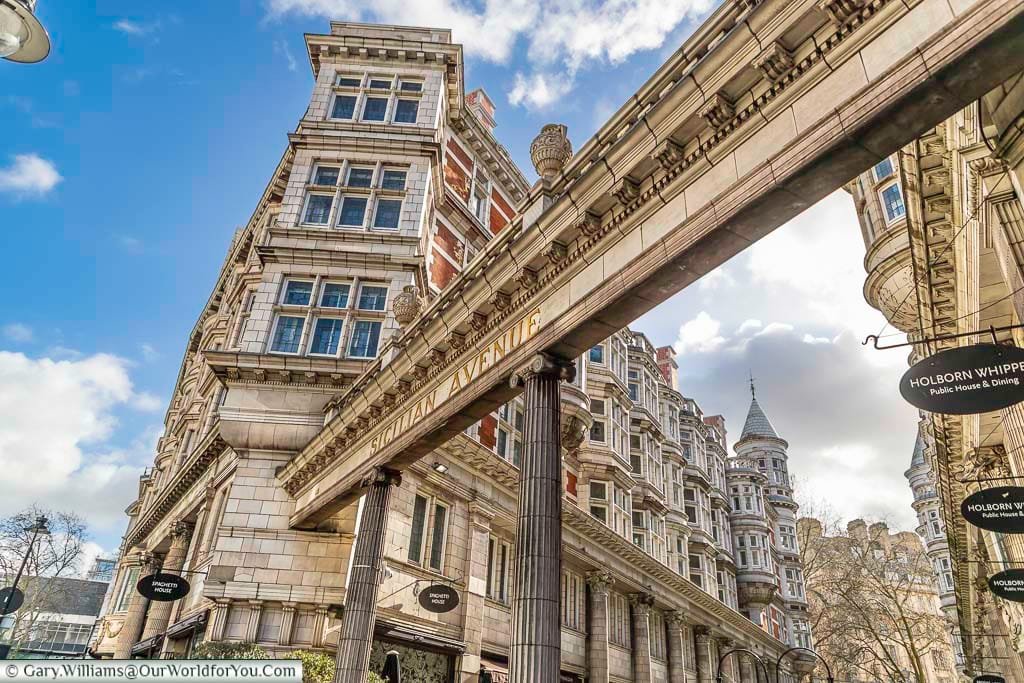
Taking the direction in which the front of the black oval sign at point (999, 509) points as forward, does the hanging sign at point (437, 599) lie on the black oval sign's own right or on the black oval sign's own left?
on the black oval sign's own right

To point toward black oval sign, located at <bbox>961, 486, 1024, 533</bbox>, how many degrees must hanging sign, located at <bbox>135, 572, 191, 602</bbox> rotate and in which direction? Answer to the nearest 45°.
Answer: approximately 45° to its left

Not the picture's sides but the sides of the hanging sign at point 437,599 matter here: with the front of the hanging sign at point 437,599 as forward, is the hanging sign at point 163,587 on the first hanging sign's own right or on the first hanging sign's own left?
on the first hanging sign's own right

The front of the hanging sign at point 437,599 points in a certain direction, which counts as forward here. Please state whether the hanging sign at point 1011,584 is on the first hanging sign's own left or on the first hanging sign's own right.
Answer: on the first hanging sign's own left

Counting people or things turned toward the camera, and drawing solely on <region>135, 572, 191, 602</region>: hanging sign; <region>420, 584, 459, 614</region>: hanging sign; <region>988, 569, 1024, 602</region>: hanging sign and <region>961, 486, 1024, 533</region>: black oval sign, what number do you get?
4

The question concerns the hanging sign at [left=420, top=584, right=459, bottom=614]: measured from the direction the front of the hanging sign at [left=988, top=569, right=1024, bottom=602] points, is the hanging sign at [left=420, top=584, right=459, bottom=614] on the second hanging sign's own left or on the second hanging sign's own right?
on the second hanging sign's own right

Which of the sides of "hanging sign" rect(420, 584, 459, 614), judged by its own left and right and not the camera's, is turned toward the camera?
front

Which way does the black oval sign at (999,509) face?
toward the camera

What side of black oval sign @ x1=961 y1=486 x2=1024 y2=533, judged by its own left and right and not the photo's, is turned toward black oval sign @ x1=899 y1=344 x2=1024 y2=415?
front

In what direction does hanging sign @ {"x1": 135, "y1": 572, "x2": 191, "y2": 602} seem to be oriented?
toward the camera
